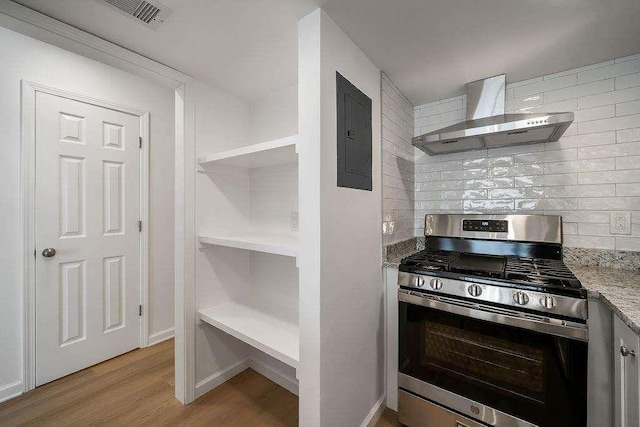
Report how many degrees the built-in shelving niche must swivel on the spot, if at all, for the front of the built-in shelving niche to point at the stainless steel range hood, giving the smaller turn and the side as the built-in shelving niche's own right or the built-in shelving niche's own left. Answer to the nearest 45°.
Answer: approximately 90° to the built-in shelving niche's own left

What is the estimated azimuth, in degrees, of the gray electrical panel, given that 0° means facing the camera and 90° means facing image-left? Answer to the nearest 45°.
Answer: approximately 315°

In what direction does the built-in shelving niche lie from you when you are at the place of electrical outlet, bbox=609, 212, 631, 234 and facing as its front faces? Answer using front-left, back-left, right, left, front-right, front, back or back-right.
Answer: front-right

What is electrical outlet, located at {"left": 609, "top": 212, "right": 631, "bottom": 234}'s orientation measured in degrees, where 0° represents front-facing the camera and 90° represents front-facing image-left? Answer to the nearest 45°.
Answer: approximately 0°

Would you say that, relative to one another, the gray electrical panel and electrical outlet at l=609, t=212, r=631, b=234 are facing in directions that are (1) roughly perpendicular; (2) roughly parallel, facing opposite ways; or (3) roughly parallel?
roughly perpendicular

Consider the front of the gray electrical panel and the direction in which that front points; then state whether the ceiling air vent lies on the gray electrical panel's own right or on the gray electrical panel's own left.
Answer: on the gray electrical panel's own right

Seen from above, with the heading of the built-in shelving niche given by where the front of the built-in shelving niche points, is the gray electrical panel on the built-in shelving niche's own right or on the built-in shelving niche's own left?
on the built-in shelving niche's own left

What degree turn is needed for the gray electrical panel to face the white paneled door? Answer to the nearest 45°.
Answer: approximately 135° to its right
